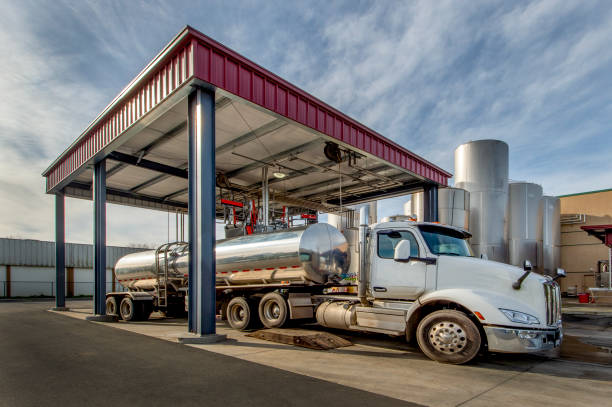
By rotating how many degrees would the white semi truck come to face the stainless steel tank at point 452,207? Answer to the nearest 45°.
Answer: approximately 135° to its left

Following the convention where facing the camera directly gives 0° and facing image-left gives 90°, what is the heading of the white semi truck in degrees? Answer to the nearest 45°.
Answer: approximately 315°

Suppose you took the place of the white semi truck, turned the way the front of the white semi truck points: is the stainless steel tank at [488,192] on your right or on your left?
on your left

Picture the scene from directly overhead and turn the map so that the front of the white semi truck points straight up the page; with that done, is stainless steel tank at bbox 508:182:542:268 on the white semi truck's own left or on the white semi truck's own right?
on the white semi truck's own left
